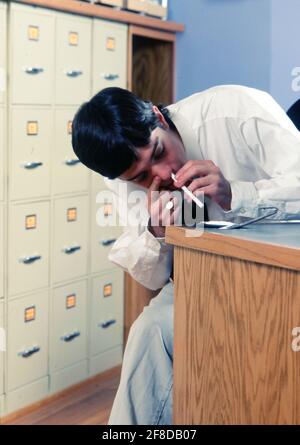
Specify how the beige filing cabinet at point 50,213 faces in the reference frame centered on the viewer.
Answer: facing the viewer and to the right of the viewer

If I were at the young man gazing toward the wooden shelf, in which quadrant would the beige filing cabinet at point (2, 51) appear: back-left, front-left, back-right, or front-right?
front-left
